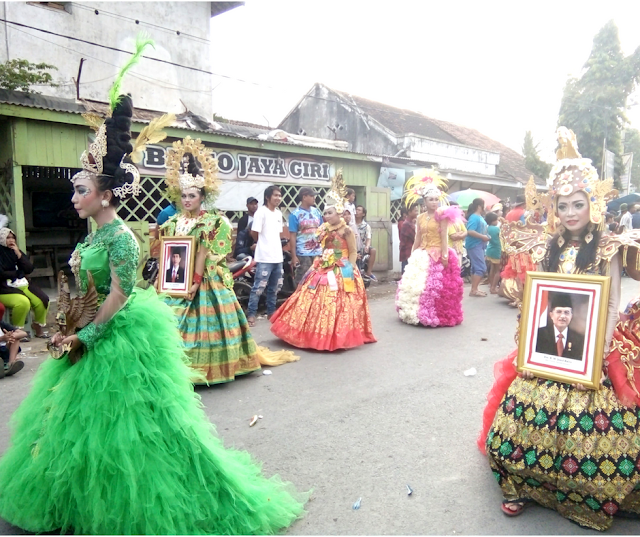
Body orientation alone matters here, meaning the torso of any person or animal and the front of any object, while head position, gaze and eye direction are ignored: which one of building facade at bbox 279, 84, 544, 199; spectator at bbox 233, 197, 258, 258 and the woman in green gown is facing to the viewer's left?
the woman in green gown

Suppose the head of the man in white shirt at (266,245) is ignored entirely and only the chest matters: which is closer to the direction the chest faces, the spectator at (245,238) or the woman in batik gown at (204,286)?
the woman in batik gown

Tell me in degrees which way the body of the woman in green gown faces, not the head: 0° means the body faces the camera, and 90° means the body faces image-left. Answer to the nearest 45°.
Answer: approximately 90°

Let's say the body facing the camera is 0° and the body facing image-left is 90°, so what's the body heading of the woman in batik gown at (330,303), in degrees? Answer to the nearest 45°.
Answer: approximately 45°

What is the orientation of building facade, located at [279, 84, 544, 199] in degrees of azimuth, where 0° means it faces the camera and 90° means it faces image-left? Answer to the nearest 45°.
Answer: approximately 315°
